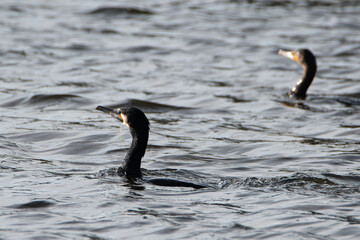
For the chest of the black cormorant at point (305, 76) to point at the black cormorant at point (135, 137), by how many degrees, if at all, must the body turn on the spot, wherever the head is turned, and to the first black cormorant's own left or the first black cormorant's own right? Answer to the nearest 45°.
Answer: approximately 90° to the first black cormorant's own left

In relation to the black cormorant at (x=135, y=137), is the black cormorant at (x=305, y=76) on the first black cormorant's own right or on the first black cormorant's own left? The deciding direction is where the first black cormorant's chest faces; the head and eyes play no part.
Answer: on the first black cormorant's own right

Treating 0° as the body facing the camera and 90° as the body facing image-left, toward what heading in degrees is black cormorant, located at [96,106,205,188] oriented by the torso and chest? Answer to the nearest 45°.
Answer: approximately 90°

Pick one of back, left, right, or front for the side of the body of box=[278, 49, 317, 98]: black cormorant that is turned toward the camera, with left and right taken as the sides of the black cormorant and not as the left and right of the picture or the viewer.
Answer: left

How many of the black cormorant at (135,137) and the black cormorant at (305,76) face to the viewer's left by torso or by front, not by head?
2
